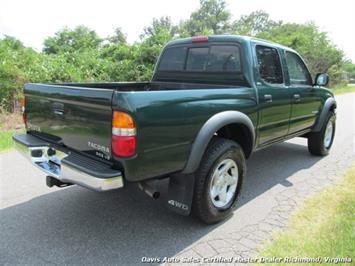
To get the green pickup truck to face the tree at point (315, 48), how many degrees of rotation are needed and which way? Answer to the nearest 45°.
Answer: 0° — it already faces it

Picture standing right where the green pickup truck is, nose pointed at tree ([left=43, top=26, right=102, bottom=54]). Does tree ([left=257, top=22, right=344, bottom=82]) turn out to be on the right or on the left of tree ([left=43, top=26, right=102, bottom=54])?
right

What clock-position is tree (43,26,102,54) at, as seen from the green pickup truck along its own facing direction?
The tree is roughly at 10 o'clock from the green pickup truck.

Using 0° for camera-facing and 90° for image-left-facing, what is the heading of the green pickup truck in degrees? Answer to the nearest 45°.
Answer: approximately 225°
